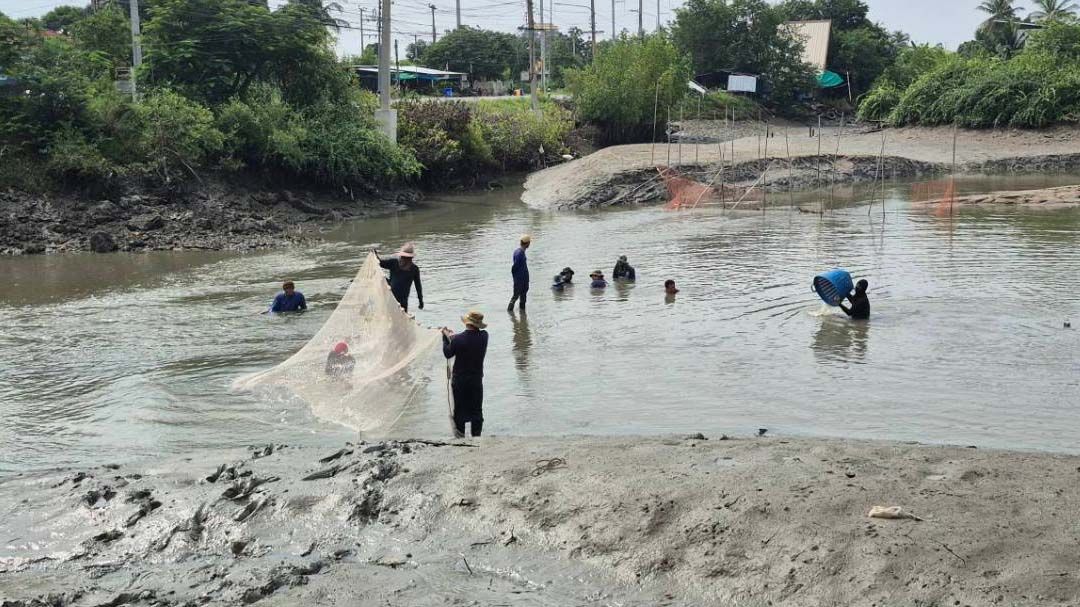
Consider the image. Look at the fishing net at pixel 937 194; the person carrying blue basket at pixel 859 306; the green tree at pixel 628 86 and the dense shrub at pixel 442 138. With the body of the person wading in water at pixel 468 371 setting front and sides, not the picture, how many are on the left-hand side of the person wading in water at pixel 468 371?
0

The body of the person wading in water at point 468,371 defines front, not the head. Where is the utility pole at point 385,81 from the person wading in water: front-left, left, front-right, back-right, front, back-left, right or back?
front-right

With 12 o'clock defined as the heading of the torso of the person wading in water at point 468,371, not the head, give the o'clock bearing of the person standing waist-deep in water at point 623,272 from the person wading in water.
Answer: The person standing waist-deep in water is roughly at 2 o'clock from the person wading in water.

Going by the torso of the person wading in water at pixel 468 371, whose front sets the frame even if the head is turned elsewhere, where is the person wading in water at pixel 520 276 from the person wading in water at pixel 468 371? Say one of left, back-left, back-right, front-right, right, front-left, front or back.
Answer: front-right

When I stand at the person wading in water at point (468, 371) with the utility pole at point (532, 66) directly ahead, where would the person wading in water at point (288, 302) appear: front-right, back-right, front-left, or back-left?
front-left

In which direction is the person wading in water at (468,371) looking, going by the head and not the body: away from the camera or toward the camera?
away from the camera

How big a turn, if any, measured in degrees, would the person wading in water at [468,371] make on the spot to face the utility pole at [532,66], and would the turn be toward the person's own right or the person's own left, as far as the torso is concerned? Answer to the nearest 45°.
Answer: approximately 45° to the person's own right

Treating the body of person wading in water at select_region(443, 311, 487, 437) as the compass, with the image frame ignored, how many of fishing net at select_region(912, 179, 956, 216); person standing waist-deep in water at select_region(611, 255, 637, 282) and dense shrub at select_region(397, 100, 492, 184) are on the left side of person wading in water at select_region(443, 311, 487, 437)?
0

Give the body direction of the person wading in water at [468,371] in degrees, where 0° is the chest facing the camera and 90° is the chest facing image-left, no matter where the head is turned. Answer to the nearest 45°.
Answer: approximately 135°

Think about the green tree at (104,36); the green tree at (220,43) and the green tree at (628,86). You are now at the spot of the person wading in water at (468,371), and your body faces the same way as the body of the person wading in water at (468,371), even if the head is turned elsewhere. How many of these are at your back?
0

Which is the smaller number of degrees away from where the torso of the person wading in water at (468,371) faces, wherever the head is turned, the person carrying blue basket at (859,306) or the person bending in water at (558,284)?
the person bending in water
